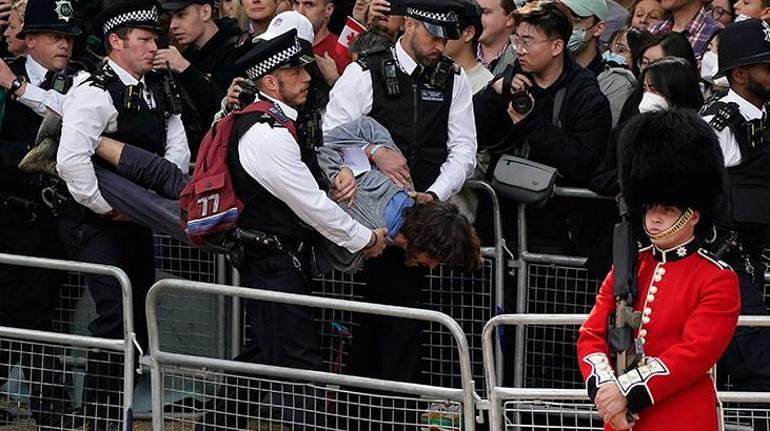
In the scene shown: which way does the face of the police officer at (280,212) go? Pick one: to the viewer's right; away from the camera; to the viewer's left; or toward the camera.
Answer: to the viewer's right

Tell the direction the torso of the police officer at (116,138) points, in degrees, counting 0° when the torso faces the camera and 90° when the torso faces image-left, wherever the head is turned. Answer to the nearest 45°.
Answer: approximately 315°

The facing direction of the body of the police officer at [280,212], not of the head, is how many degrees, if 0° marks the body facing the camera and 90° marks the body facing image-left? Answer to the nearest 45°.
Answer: approximately 270°

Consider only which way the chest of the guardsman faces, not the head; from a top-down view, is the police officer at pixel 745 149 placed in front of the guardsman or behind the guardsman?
behind

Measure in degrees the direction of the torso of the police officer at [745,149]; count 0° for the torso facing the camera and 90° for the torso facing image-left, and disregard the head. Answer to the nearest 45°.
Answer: approximately 315°

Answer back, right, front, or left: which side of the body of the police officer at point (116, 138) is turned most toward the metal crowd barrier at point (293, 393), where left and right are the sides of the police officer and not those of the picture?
front

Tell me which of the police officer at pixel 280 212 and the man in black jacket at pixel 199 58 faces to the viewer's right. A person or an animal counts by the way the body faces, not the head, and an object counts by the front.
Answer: the police officer

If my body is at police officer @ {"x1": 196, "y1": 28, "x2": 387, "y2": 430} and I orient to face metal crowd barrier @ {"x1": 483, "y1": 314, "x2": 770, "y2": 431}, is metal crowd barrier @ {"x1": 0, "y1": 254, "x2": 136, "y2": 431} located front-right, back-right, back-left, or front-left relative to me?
back-right

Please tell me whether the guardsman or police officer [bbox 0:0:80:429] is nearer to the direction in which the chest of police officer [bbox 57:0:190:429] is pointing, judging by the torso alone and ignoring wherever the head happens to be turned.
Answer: the guardsman

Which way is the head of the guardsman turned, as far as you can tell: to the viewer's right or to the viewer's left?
to the viewer's left

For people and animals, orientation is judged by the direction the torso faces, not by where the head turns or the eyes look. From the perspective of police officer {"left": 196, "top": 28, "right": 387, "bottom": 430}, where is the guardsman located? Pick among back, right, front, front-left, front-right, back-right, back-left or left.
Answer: front-right

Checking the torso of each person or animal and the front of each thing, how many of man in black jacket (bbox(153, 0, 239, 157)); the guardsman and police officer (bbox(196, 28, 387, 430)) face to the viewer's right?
1

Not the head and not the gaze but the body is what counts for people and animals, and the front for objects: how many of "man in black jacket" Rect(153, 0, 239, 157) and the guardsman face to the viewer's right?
0

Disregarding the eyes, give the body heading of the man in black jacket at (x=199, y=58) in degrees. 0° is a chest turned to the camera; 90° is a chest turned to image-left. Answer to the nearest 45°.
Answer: approximately 45°

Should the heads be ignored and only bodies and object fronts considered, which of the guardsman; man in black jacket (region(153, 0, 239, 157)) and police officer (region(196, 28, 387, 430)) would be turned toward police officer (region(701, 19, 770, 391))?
police officer (region(196, 28, 387, 430))

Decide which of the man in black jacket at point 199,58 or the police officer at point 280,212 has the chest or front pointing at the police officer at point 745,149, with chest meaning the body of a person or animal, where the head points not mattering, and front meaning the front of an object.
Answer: the police officer at point 280,212
